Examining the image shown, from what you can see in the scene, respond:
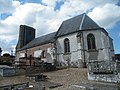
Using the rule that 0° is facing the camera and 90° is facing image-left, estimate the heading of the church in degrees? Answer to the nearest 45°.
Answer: approximately 135°
